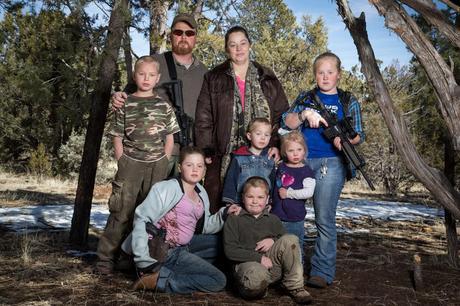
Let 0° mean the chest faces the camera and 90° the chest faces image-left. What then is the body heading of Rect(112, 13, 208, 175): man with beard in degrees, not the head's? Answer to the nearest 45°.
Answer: approximately 0°

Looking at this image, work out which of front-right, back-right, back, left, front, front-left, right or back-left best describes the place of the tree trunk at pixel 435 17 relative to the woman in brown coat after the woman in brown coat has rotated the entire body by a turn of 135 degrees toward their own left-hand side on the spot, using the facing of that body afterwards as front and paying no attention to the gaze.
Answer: front-right

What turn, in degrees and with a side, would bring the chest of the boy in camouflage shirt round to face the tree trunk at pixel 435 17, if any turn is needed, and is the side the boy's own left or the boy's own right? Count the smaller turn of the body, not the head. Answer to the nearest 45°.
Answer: approximately 90° to the boy's own left

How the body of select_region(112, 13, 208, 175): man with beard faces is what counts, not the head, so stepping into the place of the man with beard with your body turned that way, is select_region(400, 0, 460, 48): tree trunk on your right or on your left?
on your left

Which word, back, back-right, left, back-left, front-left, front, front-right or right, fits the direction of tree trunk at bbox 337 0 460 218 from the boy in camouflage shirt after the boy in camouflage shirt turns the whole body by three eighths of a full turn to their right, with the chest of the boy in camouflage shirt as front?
back-right

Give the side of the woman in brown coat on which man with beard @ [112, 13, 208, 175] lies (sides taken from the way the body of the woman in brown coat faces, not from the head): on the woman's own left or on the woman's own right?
on the woman's own right
